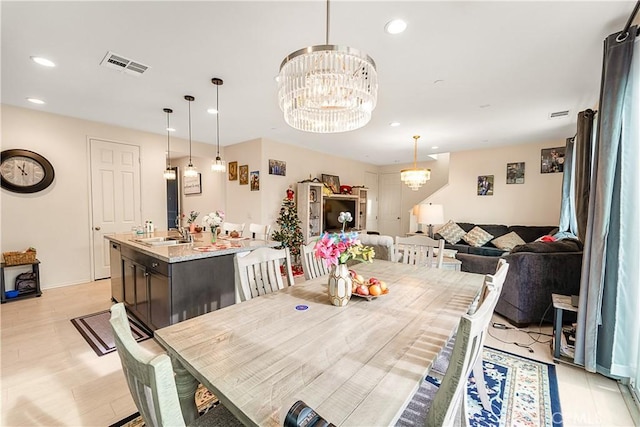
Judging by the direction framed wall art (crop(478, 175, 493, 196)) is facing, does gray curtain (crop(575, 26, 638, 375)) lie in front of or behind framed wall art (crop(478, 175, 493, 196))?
in front

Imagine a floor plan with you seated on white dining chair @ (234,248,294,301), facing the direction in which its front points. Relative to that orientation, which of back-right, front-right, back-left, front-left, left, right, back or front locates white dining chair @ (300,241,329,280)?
left

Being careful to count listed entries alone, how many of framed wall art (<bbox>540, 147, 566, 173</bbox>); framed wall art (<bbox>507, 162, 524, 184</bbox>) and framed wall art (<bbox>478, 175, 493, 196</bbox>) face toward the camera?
3

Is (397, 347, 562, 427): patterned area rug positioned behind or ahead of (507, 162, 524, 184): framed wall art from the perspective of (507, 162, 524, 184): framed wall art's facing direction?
ahead

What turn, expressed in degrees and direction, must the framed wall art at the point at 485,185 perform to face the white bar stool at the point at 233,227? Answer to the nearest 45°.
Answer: approximately 45° to its right

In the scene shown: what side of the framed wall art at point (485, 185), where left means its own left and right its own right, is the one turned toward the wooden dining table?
front

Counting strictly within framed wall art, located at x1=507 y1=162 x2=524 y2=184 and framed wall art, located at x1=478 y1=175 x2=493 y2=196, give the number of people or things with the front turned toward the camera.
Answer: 2

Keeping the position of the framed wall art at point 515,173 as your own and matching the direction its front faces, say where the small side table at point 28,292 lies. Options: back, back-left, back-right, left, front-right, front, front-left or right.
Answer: front-right

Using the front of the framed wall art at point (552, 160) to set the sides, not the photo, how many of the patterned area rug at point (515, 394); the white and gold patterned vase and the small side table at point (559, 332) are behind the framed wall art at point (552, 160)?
0

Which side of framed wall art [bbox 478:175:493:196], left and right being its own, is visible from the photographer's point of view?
front

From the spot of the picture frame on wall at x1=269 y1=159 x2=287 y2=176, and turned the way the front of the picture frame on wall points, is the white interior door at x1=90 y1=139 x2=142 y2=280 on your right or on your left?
on your right

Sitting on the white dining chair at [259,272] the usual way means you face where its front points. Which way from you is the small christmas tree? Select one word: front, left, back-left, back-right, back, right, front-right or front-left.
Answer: back-left

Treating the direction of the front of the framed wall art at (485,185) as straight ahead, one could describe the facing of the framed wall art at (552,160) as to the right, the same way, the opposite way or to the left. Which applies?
the same way

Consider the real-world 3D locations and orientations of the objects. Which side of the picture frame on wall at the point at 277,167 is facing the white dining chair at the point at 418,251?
front

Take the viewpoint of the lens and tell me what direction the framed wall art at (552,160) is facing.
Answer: facing the viewer
